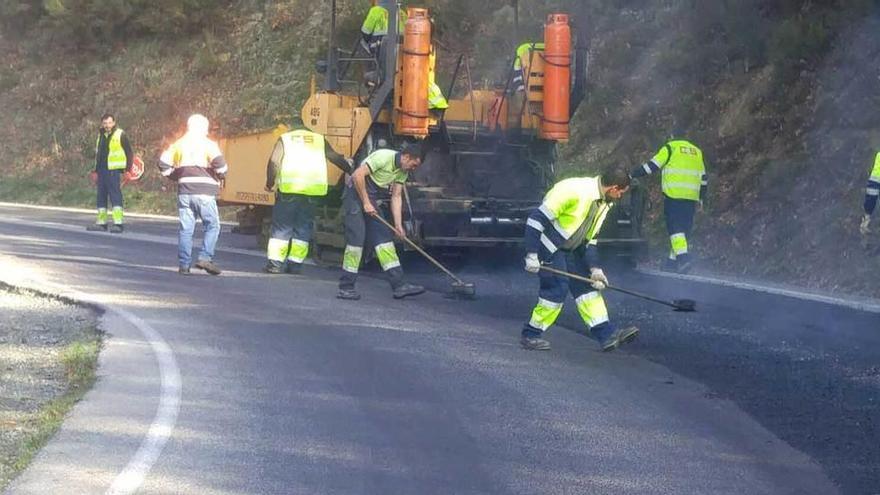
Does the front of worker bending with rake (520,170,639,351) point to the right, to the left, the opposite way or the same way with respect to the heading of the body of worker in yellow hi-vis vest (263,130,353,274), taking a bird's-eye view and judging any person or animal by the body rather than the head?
to the right

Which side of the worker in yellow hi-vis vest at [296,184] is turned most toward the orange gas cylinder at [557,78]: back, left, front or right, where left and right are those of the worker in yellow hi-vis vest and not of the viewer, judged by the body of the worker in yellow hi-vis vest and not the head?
right

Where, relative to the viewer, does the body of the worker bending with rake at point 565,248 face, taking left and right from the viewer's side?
facing to the right of the viewer

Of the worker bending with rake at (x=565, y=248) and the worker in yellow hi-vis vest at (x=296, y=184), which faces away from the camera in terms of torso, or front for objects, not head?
the worker in yellow hi-vis vest

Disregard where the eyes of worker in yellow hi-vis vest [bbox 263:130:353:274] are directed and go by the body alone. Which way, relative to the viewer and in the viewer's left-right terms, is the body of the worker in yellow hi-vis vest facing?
facing away from the viewer

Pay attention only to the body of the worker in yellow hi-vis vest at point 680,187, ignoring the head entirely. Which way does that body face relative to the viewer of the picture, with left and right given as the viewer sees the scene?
facing away from the viewer and to the left of the viewer

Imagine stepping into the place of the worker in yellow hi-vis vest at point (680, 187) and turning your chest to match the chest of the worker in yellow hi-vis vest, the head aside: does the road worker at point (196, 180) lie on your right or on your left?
on your left

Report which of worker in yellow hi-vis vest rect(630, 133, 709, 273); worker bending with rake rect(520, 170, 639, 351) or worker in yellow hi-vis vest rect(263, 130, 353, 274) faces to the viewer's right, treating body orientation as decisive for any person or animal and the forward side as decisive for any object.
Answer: the worker bending with rake
